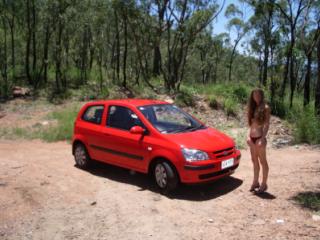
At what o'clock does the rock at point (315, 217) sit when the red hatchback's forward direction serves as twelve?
The rock is roughly at 12 o'clock from the red hatchback.

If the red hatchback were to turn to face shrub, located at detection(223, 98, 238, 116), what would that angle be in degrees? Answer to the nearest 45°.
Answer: approximately 135° to its left

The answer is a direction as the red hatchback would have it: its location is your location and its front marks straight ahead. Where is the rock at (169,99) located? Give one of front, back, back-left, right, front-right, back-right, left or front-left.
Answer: back-left

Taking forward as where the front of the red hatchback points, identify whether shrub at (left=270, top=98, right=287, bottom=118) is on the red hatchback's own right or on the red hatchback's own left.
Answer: on the red hatchback's own left

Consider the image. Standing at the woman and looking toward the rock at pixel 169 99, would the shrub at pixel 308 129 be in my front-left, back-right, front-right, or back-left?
front-right

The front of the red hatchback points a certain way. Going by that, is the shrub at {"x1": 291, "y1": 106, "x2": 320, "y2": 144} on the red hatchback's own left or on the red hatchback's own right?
on the red hatchback's own left

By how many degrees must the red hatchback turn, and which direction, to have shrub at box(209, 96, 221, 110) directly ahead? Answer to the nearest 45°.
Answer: approximately 135° to its left

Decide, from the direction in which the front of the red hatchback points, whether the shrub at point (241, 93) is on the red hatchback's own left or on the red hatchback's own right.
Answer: on the red hatchback's own left

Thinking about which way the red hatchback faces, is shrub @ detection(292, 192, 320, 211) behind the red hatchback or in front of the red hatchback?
in front

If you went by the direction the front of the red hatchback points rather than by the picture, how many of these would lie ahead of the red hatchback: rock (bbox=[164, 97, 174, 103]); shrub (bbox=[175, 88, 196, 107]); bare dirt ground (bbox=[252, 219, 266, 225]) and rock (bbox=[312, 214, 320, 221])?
2

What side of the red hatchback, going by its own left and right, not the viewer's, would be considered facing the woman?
front

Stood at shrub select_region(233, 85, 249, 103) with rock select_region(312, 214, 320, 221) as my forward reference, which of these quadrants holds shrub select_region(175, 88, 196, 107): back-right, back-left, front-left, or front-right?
front-right

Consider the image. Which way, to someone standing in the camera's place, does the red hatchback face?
facing the viewer and to the right of the viewer

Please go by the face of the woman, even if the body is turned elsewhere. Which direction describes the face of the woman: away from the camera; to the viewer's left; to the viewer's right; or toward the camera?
toward the camera
